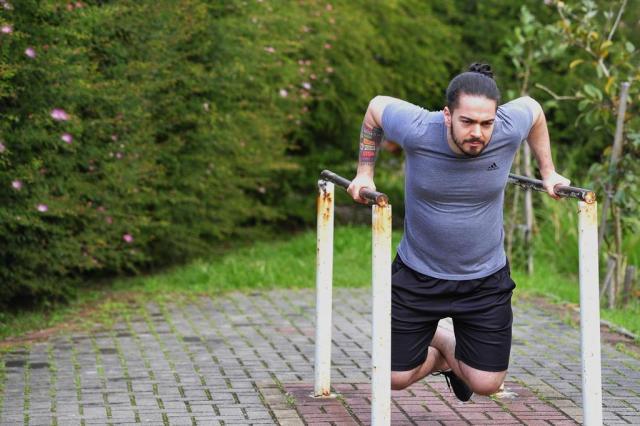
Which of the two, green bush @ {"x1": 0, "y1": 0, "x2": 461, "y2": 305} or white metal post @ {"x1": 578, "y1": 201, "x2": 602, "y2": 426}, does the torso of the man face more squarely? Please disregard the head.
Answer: the white metal post

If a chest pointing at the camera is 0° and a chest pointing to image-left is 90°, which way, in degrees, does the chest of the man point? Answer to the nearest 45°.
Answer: approximately 0°
